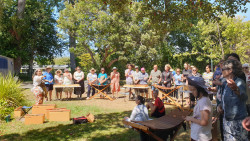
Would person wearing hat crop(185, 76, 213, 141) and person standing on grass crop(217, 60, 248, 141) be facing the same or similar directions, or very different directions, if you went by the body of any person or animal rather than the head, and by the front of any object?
same or similar directions

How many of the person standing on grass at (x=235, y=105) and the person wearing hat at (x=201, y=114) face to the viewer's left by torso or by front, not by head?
2

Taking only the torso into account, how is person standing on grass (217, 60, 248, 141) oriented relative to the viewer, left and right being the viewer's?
facing to the left of the viewer

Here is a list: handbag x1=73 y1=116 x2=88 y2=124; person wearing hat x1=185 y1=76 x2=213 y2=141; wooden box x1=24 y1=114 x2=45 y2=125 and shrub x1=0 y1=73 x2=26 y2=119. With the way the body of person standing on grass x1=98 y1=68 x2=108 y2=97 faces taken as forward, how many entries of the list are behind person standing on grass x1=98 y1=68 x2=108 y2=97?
0

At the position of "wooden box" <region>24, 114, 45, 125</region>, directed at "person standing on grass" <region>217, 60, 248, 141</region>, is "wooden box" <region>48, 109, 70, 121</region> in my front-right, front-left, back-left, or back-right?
front-left

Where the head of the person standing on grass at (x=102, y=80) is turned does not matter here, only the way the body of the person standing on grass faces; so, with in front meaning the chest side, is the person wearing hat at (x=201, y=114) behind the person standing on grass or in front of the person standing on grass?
in front

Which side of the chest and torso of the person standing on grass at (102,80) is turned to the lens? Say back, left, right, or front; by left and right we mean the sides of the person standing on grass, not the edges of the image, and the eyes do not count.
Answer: front

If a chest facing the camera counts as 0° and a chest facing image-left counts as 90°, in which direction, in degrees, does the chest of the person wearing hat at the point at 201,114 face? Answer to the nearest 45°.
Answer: approximately 90°

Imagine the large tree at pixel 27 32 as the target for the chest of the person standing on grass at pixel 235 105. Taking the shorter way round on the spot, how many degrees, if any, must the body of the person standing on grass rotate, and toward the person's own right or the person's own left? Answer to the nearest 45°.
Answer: approximately 45° to the person's own right

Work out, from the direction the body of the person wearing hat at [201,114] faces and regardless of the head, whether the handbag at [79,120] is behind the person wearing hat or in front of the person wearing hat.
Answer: in front

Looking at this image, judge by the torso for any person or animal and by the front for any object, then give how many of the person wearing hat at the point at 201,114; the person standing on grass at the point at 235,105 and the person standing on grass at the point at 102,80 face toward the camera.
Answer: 1

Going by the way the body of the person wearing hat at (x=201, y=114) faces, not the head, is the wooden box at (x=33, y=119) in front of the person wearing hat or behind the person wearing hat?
in front

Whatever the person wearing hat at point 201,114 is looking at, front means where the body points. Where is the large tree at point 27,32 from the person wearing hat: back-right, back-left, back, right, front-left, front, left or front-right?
front-right
